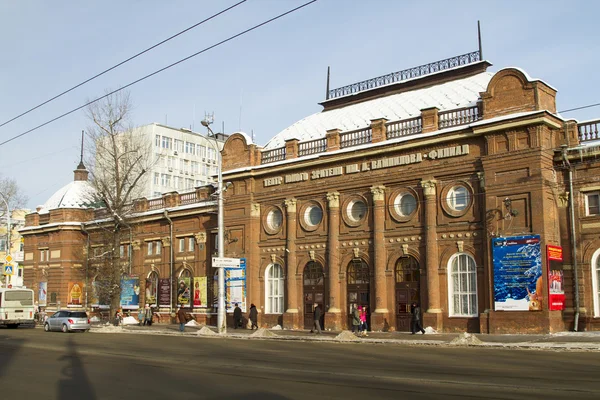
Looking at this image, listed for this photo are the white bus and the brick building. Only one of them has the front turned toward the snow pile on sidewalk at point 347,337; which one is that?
the brick building

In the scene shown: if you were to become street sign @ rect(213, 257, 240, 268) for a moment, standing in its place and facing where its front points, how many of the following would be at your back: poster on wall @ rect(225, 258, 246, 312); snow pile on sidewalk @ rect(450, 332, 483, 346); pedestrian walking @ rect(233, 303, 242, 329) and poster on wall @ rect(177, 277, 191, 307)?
3

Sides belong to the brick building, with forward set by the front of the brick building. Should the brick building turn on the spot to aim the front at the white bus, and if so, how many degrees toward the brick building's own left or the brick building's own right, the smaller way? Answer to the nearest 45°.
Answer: approximately 90° to the brick building's own right

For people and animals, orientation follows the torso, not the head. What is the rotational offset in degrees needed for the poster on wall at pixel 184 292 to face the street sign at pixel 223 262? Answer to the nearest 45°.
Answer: approximately 45° to its left

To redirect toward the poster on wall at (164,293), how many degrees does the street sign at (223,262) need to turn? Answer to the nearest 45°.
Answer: approximately 180°

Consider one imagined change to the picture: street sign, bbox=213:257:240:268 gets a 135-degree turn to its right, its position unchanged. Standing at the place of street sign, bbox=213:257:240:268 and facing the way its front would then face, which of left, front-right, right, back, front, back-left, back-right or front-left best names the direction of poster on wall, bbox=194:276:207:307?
front-right

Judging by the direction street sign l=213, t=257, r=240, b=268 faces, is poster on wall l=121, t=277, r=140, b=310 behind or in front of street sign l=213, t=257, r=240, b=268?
behind
